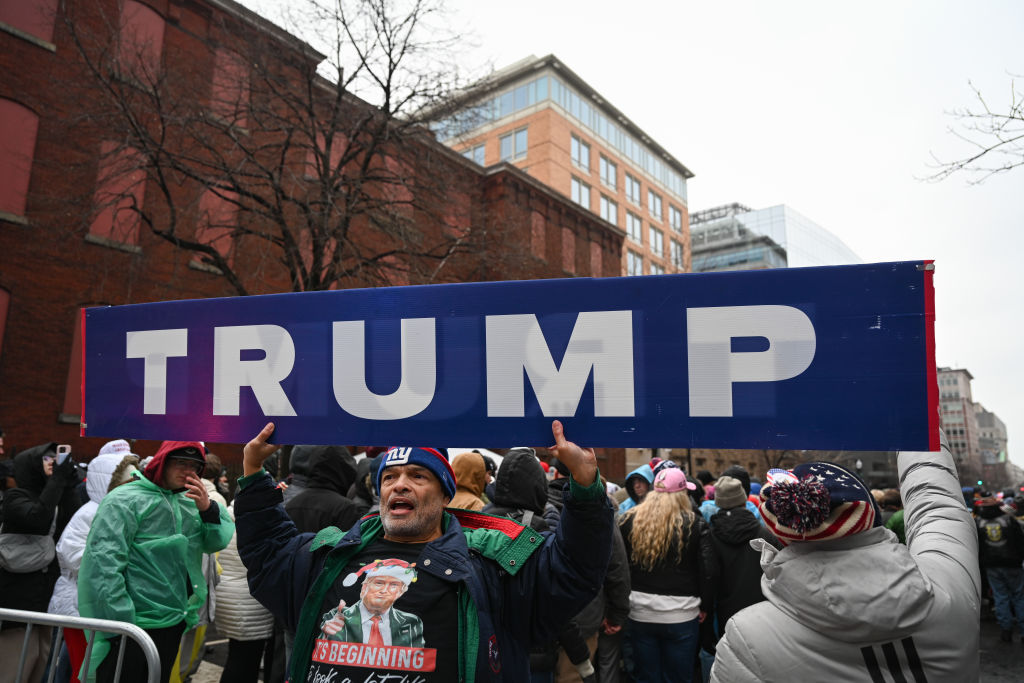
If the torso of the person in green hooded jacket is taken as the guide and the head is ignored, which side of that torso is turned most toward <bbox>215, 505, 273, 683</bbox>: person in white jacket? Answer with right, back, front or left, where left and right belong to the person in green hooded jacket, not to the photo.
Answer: left

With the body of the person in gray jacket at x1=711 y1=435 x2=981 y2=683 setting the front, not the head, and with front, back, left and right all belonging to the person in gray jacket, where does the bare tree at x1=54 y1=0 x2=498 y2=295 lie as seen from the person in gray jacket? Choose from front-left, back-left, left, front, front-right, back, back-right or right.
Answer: front-left

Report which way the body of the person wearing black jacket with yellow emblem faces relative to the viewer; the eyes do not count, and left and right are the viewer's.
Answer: facing away from the viewer

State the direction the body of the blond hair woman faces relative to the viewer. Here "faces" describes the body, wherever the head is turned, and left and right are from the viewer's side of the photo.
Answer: facing away from the viewer

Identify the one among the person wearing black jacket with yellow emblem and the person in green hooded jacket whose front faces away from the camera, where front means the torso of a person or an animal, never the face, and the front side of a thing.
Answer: the person wearing black jacket with yellow emblem

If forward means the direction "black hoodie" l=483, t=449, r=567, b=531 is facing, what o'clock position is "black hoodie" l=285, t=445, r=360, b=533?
"black hoodie" l=285, t=445, r=360, b=533 is roughly at 10 o'clock from "black hoodie" l=483, t=449, r=567, b=531.

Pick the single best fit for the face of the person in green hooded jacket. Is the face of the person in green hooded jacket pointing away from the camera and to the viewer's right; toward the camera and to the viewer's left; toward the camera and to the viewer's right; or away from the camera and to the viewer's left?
toward the camera and to the viewer's right

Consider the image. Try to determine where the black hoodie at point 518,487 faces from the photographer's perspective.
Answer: facing away from the viewer

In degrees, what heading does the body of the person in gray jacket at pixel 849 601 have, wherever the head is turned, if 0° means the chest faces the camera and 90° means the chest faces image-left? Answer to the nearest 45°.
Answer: approximately 180°

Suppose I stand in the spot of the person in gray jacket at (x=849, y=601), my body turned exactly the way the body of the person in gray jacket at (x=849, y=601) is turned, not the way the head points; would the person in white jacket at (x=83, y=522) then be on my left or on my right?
on my left

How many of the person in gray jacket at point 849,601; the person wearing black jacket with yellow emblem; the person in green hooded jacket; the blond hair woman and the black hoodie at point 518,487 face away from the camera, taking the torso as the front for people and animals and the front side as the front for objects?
4

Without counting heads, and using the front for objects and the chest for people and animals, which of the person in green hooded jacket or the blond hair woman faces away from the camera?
the blond hair woman

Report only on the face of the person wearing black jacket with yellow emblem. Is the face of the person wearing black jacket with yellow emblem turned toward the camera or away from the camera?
away from the camera
